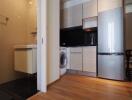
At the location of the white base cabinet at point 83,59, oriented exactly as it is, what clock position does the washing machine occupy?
The washing machine is roughly at 2 o'clock from the white base cabinet.

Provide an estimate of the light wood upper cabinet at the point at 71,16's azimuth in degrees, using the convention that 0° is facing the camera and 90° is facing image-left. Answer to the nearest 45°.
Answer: approximately 45°

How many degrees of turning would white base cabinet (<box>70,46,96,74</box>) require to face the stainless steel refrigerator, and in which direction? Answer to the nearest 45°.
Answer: approximately 90° to its left

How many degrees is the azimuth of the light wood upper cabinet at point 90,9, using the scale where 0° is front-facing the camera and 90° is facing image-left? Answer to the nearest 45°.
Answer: approximately 45°

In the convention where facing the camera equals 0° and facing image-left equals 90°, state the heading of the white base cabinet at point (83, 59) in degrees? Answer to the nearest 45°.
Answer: approximately 45°
